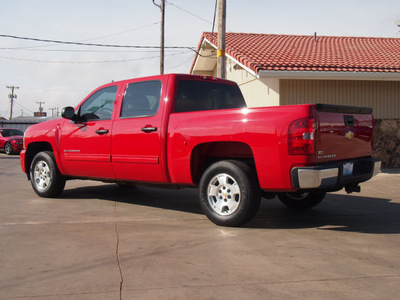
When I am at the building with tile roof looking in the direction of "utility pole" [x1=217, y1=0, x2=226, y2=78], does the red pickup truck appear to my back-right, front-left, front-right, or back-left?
front-left

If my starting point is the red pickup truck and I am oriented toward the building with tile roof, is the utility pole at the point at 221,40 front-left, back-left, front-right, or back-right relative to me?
front-left

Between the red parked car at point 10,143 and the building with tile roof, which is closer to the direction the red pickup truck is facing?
the red parked car

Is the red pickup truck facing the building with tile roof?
no

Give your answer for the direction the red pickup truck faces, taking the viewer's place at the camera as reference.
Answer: facing away from the viewer and to the left of the viewer

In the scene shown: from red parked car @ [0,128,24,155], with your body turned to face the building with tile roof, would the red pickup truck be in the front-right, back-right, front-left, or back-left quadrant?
front-right

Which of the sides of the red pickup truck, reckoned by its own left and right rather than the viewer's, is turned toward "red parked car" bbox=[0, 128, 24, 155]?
front

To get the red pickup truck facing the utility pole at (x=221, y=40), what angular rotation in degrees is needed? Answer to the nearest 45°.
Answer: approximately 45° to its right

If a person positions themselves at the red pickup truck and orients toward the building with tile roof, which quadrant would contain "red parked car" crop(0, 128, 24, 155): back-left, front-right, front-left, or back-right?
front-left

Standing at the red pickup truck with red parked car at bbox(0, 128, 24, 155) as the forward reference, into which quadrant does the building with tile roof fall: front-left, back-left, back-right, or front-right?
front-right
